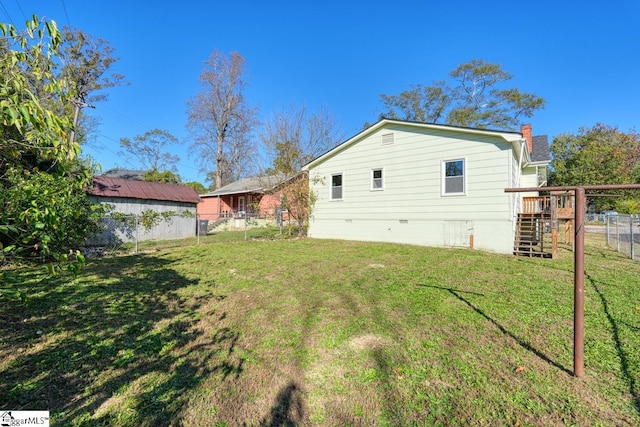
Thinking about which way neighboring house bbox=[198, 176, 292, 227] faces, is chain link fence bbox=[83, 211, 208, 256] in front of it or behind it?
in front

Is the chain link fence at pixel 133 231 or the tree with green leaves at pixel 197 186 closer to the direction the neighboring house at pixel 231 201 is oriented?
the chain link fence

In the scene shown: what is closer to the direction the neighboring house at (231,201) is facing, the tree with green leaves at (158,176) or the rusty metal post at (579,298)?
the rusty metal post

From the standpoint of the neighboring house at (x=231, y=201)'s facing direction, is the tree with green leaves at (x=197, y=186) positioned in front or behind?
behind

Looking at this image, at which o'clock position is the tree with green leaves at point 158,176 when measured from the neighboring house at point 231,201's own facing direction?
The tree with green leaves is roughly at 4 o'clock from the neighboring house.

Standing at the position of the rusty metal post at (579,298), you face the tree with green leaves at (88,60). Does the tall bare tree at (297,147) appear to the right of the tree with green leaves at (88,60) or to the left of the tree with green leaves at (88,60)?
right

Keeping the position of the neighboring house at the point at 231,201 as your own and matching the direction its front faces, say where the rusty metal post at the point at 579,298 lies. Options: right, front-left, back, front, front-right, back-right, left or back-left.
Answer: front

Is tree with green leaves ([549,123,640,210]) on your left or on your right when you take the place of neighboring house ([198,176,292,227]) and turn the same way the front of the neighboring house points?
on your left

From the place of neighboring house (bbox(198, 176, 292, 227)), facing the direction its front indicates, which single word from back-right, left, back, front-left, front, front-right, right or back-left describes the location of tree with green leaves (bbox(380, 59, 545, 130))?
left

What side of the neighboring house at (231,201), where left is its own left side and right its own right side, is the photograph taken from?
front

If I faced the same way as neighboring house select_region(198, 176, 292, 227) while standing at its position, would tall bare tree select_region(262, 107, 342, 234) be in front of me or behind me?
in front

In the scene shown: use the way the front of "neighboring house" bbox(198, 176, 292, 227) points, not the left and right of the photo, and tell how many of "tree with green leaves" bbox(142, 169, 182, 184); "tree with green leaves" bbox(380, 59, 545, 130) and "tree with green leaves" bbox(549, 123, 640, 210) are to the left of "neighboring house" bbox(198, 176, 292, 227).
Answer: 2
